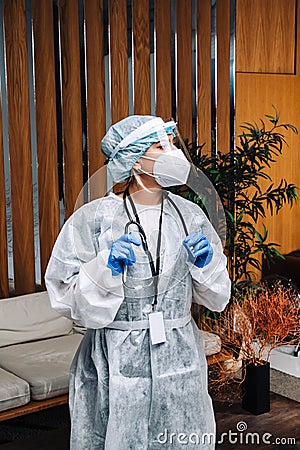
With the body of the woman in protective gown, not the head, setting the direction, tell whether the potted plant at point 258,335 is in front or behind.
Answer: behind

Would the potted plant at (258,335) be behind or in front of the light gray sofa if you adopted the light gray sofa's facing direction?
in front

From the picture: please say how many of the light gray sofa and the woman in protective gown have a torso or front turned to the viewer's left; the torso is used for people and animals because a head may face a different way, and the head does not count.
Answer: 0

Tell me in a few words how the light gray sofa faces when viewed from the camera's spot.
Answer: facing the viewer and to the right of the viewer

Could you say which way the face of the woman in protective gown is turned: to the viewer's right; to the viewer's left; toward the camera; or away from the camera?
to the viewer's right

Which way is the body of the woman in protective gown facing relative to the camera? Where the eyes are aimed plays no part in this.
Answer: toward the camera

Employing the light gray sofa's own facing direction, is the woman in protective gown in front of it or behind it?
in front

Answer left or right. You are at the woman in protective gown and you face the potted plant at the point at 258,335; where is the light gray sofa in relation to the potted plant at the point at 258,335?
left

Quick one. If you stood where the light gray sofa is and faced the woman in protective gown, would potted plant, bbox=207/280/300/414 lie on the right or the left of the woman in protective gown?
left
